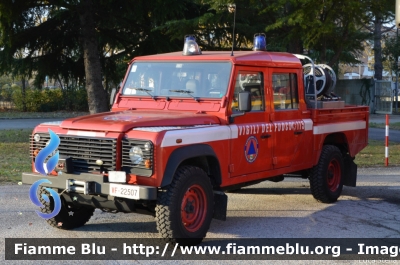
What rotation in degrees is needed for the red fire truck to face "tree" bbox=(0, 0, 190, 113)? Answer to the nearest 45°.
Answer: approximately 135° to its right

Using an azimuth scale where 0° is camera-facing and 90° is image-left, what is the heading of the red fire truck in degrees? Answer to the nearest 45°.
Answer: approximately 45°
